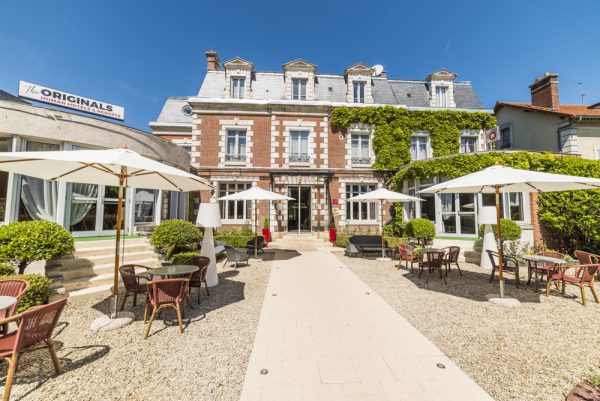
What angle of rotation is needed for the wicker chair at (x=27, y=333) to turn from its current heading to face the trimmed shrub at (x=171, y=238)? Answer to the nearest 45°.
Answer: approximately 90° to its right

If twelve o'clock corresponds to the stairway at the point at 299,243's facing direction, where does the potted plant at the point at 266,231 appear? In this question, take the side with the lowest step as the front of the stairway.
The potted plant is roughly at 3 o'clock from the stairway.

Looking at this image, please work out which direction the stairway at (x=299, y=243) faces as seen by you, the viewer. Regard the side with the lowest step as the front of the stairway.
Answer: facing the viewer

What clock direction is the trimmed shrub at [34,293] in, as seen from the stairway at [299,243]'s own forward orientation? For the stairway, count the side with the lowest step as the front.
The trimmed shrub is roughly at 1 o'clock from the stairway.

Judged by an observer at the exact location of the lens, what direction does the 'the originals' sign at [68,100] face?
facing the viewer and to the right of the viewer

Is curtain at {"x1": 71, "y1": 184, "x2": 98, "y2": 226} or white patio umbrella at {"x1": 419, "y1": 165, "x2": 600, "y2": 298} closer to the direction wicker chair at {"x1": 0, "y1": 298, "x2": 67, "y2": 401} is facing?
the curtain

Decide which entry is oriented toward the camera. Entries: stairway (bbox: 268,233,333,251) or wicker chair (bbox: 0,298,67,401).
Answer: the stairway

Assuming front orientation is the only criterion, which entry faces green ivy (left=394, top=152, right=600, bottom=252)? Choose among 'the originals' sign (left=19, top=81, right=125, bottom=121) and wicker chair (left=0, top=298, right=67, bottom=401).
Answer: the 'the originals' sign

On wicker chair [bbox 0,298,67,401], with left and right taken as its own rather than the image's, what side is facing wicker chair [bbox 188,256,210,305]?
right

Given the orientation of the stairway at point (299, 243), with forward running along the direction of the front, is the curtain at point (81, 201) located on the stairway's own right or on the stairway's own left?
on the stairway's own right

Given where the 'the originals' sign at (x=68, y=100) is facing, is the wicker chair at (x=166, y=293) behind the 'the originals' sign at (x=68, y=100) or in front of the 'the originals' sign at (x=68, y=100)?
in front

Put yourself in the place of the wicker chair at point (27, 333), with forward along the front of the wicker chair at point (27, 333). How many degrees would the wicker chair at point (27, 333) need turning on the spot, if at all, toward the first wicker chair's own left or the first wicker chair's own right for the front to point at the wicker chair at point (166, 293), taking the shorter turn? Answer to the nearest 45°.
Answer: approximately 135° to the first wicker chair's own right

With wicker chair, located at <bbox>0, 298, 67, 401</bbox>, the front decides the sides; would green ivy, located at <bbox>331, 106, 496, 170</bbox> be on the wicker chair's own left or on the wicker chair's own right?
on the wicker chair's own right

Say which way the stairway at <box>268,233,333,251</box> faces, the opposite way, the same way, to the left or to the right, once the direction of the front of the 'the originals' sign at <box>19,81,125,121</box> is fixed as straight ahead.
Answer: to the right

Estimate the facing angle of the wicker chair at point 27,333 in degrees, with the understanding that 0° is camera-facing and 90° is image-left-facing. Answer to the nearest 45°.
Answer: approximately 135°

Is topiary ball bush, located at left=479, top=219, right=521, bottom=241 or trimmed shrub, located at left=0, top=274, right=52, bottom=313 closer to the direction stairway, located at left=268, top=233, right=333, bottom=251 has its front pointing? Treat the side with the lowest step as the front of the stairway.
the trimmed shrub

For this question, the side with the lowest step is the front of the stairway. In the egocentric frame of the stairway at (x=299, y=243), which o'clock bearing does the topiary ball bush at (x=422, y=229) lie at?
The topiary ball bush is roughly at 10 o'clock from the stairway.
